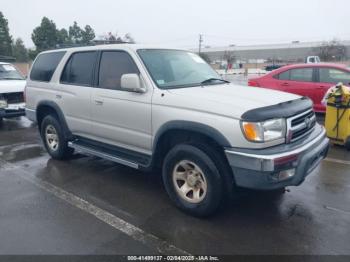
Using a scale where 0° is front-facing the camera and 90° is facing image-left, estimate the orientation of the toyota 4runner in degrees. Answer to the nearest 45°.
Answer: approximately 315°

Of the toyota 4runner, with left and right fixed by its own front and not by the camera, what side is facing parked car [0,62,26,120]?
back

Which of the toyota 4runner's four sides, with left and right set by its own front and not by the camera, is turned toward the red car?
left
